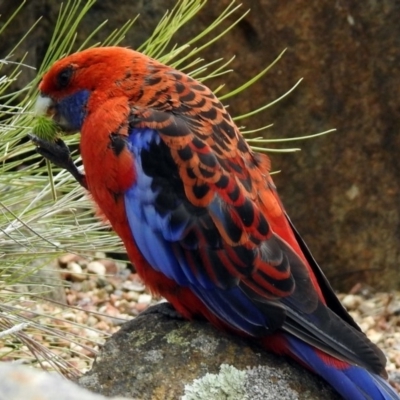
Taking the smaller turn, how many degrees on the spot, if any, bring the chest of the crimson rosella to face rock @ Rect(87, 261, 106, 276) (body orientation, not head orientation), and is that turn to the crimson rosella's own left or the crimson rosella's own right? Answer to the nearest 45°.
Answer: approximately 90° to the crimson rosella's own right

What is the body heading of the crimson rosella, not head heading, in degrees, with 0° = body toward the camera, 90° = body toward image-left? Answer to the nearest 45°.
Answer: approximately 90°

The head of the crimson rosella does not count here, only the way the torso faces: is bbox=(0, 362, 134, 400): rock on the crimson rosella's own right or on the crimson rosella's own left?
on the crimson rosella's own left
